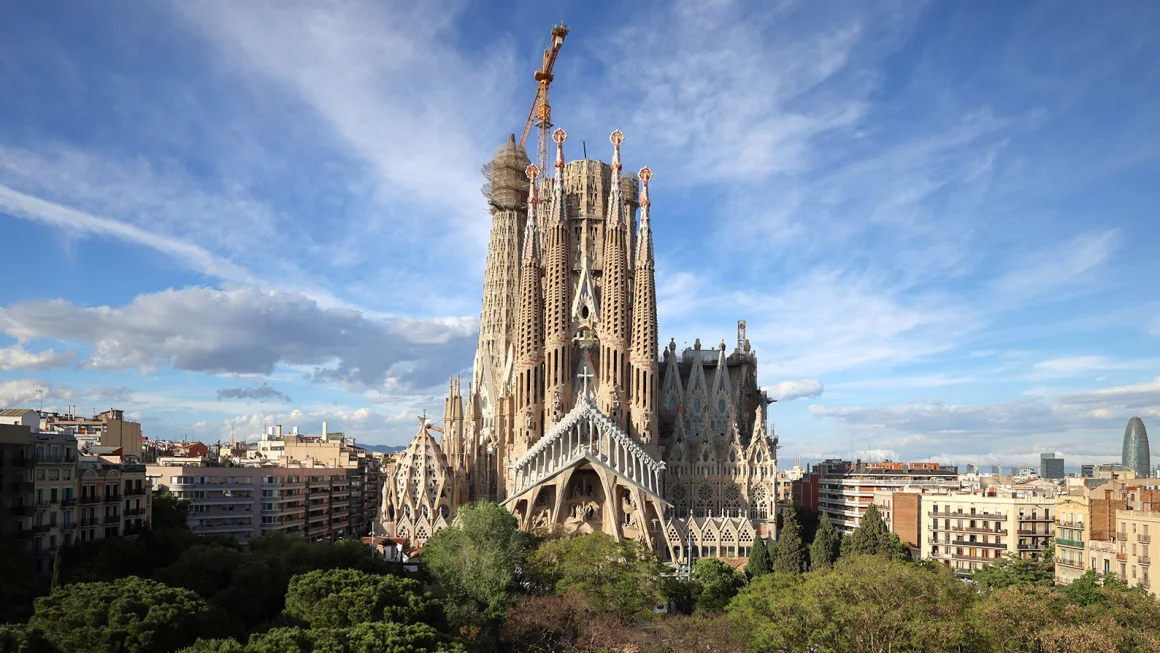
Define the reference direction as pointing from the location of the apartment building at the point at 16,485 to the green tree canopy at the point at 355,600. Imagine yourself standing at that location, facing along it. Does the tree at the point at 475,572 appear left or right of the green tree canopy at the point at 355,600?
left

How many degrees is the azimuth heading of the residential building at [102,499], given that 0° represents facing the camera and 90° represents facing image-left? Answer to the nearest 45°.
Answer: approximately 315°

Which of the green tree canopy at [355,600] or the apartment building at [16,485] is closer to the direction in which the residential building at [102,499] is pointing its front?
the green tree canopy

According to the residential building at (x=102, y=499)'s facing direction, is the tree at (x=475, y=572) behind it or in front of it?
in front

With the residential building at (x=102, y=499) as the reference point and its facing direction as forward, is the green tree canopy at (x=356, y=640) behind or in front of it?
in front

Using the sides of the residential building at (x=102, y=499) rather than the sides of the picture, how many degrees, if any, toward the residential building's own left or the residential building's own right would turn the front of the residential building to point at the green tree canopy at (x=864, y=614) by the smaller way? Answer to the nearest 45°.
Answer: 0° — it already faces it
